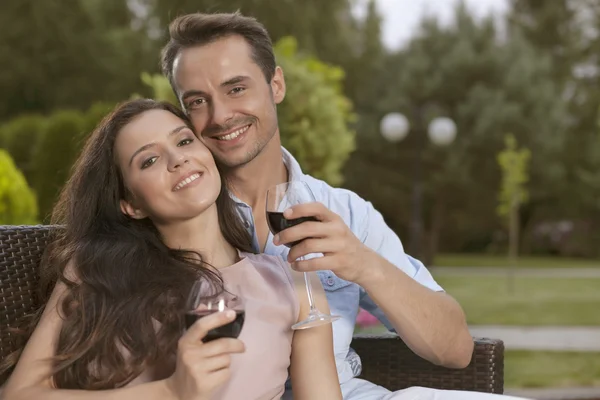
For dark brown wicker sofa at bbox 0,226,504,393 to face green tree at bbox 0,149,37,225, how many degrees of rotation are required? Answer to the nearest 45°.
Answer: approximately 180°

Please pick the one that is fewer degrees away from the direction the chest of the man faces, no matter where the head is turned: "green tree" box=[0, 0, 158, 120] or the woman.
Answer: the woman

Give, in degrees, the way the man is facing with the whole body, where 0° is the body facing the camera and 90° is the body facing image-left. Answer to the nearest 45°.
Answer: approximately 45°

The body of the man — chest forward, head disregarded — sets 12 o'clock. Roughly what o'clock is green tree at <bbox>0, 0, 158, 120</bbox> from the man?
The green tree is roughly at 4 o'clock from the man.

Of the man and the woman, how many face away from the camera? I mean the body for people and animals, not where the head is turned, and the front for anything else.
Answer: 0

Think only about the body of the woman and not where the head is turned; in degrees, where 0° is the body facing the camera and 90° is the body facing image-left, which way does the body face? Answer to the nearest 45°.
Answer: approximately 315°

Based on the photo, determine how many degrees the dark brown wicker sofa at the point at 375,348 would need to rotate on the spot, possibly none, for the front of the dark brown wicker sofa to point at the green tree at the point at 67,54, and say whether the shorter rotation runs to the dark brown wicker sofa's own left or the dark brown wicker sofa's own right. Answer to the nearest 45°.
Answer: approximately 135° to the dark brown wicker sofa's own left

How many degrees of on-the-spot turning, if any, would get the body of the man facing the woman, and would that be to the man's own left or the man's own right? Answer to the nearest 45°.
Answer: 0° — they already face them

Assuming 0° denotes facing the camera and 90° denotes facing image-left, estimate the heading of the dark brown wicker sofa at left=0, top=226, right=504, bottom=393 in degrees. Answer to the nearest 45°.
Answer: approximately 315°

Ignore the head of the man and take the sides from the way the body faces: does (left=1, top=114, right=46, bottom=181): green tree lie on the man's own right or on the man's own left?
on the man's own right

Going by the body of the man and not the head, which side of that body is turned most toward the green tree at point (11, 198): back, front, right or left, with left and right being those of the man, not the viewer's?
back

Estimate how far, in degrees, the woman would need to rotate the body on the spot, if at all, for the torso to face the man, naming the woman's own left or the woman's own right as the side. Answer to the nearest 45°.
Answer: approximately 90° to the woman's own left
